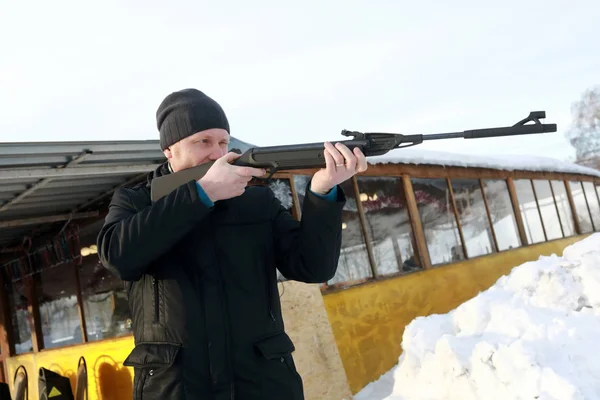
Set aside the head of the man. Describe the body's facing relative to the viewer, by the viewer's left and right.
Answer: facing the viewer and to the right of the viewer

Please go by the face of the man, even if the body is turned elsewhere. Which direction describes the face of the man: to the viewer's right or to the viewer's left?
to the viewer's right

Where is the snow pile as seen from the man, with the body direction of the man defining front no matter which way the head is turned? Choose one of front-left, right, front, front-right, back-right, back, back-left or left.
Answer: left
